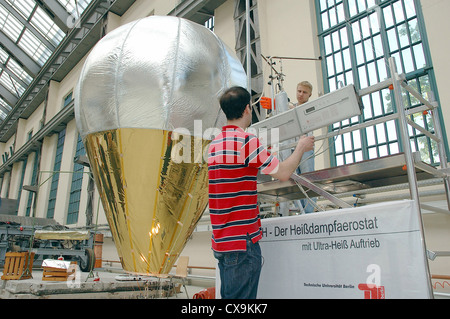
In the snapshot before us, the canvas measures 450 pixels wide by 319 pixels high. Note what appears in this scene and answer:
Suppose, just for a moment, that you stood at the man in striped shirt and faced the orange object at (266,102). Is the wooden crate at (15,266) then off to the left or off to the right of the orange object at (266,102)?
left

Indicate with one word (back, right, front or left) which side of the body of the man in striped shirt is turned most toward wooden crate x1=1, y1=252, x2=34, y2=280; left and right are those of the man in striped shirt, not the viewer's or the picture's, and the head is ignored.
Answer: left

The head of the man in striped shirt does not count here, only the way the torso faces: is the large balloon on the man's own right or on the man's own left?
on the man's own left

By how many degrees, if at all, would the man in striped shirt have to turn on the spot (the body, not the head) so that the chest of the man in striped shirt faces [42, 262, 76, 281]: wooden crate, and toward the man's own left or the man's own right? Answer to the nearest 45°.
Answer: approximately 90° to the man's own left

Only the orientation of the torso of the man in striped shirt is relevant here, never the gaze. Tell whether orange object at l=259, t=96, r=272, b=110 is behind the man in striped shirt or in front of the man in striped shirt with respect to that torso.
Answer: in front

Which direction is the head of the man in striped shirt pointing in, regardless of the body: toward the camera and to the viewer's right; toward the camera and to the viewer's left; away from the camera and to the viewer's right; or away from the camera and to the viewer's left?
away from the camera and to the viewer's right

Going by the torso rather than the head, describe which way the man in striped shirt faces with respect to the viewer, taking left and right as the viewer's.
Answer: facing away from the viewer and to the right of the viewer
